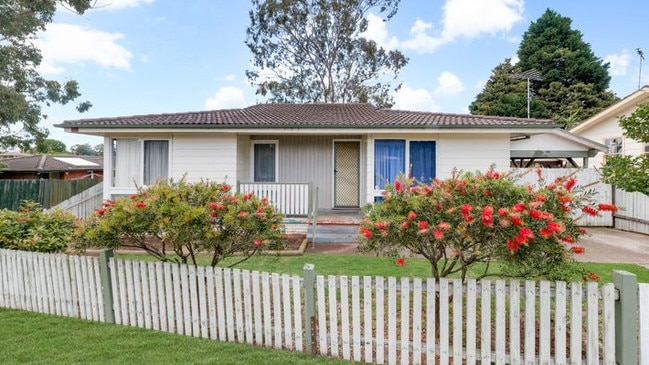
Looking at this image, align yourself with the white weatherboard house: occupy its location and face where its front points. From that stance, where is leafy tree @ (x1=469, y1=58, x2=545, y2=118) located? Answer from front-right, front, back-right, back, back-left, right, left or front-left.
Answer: back-left

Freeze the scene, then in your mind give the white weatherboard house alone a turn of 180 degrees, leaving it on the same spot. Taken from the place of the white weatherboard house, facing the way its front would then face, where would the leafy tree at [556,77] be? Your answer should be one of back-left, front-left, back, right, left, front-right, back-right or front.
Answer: front-right

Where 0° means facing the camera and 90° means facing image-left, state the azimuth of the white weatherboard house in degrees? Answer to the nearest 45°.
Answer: approximately 0°

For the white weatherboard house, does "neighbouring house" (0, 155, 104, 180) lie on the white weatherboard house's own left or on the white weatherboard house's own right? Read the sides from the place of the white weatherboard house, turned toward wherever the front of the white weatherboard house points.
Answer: on the white weatherboard house's own right

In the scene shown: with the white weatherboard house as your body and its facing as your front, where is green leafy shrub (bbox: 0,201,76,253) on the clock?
The green leafy shrub is roughly at 1 o'clock from the white weatherboard house.

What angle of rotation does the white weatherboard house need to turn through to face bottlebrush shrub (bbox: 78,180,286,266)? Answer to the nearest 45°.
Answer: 0° — it already faces it

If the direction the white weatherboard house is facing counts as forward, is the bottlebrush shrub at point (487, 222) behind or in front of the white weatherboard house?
in front

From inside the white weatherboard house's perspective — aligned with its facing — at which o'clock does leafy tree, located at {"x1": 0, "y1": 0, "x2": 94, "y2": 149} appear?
The leafy tree is roughly at 4 o'clock from the white weatherboard house.

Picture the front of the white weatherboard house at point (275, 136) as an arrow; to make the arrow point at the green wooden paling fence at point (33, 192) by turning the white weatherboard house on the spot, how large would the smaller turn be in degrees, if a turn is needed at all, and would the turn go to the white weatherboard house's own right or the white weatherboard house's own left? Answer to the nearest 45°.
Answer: approximately 90° to the white weatherboard house's own right
